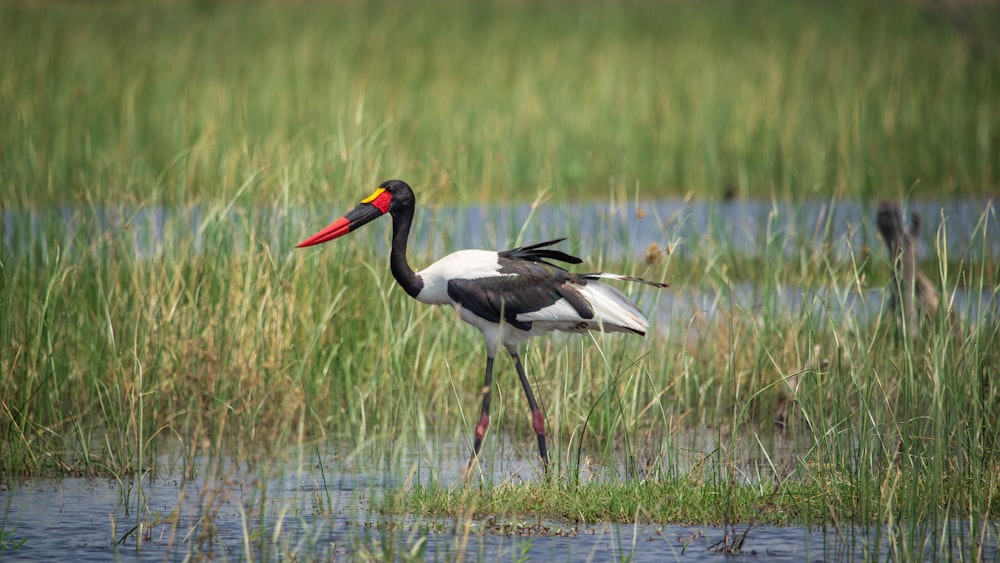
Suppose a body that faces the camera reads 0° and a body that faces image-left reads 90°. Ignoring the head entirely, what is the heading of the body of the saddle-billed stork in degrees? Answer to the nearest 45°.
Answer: approximately 90°
